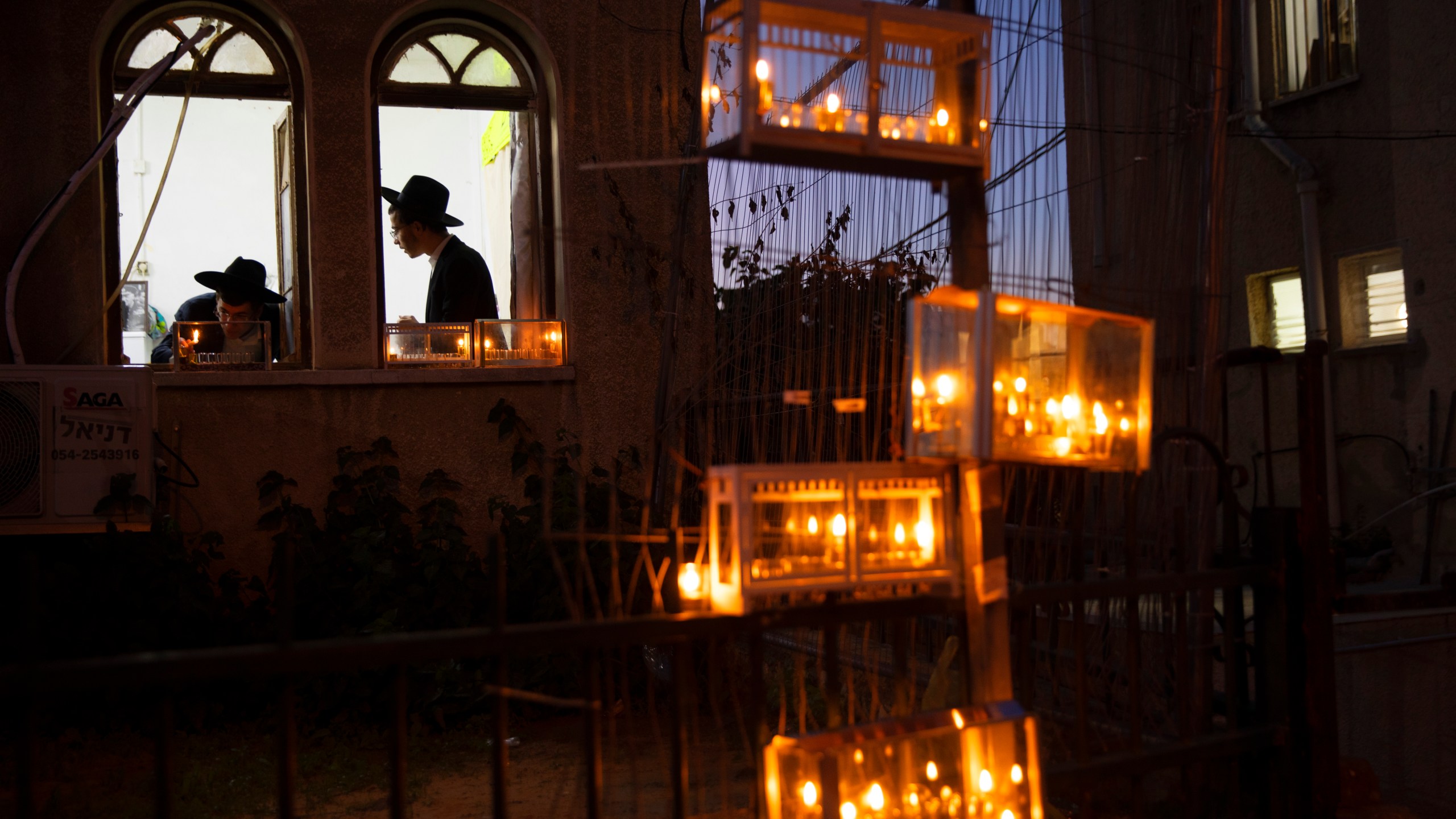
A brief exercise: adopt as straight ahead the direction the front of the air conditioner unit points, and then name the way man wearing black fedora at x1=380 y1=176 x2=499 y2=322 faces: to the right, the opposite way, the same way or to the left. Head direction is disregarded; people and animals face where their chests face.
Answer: to the right

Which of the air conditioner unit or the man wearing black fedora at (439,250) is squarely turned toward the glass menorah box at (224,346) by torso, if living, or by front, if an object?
the man wearing black fedora

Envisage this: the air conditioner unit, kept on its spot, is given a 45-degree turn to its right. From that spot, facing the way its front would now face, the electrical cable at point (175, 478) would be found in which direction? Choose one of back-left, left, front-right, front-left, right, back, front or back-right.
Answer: back

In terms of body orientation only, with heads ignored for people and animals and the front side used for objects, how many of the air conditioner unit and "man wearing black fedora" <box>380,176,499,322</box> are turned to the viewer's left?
1

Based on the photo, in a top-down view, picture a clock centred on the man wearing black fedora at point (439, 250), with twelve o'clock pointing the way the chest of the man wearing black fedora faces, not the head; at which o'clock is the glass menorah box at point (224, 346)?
The glass menorah box is roughly at 12 o'clock from the man wearing black fedora.

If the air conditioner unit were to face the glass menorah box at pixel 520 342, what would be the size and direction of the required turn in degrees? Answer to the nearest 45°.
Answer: approximately 90° to its left

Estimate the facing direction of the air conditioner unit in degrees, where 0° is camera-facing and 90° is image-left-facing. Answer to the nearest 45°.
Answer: approximately 0°

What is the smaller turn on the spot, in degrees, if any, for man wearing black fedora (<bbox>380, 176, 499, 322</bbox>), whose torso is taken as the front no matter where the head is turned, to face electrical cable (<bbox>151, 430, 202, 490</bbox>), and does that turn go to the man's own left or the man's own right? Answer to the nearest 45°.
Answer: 0° — they already face it

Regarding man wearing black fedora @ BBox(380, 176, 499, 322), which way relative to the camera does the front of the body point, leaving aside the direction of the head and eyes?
to the viewer's left

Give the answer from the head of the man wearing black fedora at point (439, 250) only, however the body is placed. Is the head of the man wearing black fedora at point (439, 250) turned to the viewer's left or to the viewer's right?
to the viewer's left
